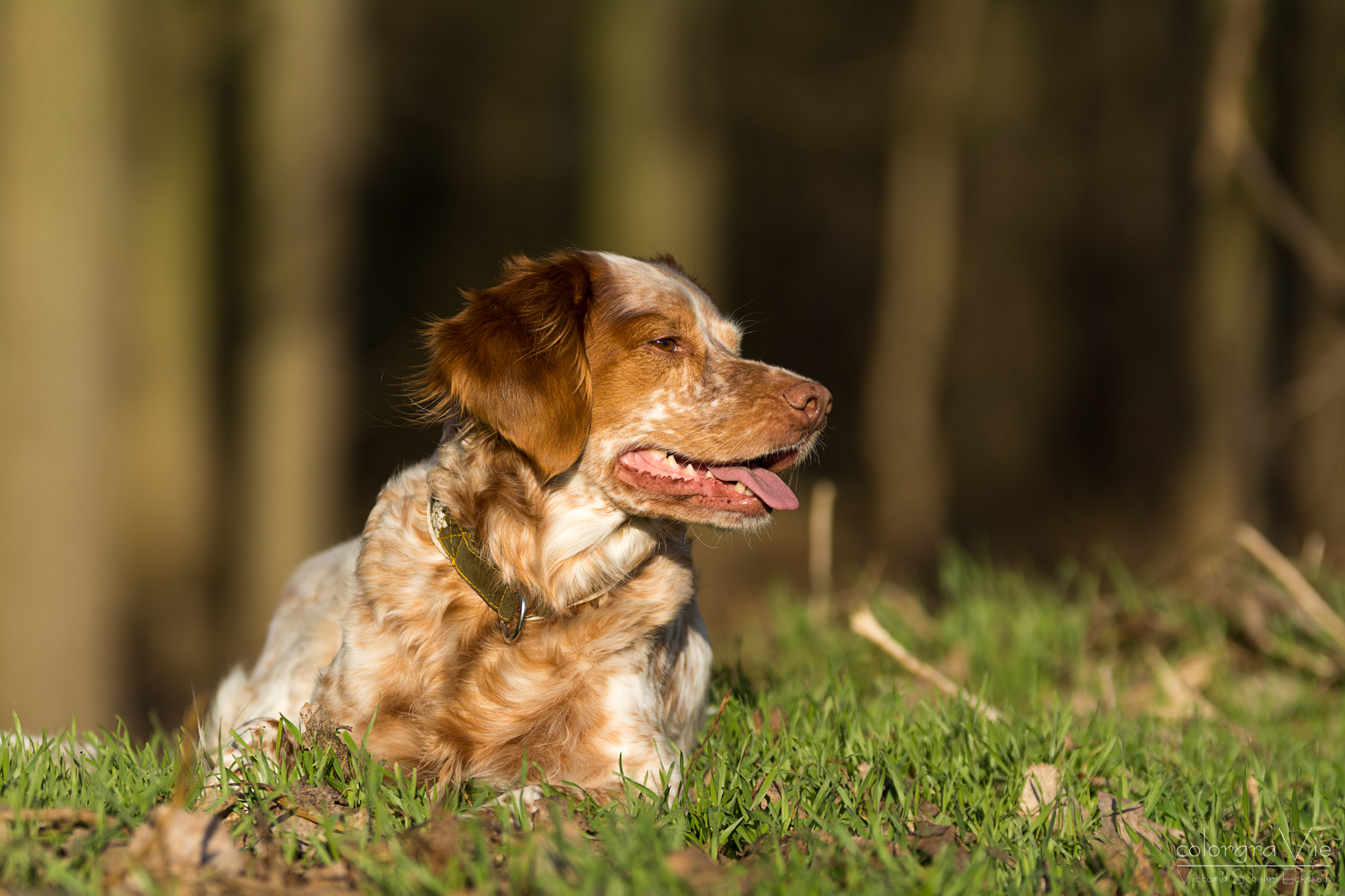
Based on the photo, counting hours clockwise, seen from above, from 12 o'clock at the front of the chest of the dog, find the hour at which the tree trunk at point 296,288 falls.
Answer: The tree trunk is roughly at 7 o'clock from the dog.

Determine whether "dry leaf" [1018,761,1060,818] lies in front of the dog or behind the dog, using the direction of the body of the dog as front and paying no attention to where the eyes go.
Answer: in front

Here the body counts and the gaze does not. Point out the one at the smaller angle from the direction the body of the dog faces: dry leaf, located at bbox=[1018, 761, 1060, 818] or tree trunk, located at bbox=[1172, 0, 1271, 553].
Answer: the dry leaf

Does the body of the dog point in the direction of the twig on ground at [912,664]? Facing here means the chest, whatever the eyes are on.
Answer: no

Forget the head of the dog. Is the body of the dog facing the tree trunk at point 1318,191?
no

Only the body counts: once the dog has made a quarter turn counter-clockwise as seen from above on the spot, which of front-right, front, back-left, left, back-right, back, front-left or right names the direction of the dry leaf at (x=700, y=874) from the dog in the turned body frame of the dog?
back-right

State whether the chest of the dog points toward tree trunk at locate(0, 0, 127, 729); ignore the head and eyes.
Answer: no

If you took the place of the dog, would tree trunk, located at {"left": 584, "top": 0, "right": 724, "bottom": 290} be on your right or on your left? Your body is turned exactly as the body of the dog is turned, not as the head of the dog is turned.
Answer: on your left

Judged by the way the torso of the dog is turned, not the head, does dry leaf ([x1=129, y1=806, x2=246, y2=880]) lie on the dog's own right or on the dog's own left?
on the dog's own right

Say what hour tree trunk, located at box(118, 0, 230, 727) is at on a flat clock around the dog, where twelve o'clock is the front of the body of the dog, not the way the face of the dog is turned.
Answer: The tree trunk is roughly at 7 o'clock from the dog.

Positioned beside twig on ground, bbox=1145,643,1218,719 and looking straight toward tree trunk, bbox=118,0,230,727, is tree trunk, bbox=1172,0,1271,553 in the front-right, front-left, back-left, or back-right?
front-right

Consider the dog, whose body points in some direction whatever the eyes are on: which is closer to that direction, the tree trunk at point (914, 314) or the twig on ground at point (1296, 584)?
the twig on ground
